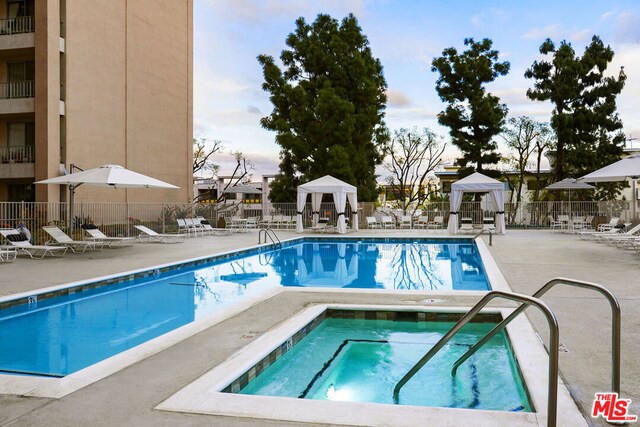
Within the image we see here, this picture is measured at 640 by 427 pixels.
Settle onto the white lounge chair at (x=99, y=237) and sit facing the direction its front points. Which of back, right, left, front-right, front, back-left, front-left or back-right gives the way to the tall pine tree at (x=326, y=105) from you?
front-left

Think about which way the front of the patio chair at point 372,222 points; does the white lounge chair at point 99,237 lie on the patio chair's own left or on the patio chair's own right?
on the patio chair's own right

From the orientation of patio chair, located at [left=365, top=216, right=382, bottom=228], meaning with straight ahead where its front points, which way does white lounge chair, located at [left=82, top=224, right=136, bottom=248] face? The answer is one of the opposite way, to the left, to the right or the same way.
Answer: to the left

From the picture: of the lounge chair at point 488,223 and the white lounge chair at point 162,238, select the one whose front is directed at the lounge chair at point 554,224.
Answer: the white lounge chair

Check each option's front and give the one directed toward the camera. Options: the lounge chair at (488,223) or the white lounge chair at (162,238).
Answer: the lounge chair

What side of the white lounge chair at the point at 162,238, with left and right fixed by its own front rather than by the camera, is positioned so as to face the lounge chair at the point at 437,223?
front

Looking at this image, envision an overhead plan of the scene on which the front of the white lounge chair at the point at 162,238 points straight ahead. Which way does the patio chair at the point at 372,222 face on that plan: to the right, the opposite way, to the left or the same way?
to the right

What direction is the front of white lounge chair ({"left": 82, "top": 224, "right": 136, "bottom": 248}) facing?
to the viewer's right

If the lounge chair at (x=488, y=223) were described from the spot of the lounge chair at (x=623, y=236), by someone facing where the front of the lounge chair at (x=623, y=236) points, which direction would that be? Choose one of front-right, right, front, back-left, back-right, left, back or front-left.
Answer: front-right

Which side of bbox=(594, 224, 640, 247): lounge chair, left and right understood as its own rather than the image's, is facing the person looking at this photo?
left

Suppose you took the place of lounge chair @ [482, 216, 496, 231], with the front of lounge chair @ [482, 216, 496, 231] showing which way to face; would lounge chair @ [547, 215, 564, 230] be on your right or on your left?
on your left

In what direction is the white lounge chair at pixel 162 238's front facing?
to the viewer's right

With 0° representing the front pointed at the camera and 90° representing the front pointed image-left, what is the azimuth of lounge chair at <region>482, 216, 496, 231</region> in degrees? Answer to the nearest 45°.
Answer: approximately 0°

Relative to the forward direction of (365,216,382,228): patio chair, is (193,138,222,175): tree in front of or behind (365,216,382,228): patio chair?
behind

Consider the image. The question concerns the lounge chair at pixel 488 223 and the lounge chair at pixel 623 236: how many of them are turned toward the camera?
1
